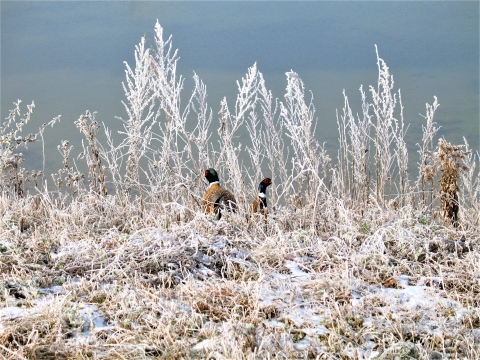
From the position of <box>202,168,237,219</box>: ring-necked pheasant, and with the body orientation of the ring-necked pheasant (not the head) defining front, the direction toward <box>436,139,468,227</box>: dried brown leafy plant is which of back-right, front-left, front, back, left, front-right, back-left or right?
back-left

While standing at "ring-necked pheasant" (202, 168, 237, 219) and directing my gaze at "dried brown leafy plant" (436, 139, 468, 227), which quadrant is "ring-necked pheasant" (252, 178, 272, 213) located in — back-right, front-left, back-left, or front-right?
front-left
